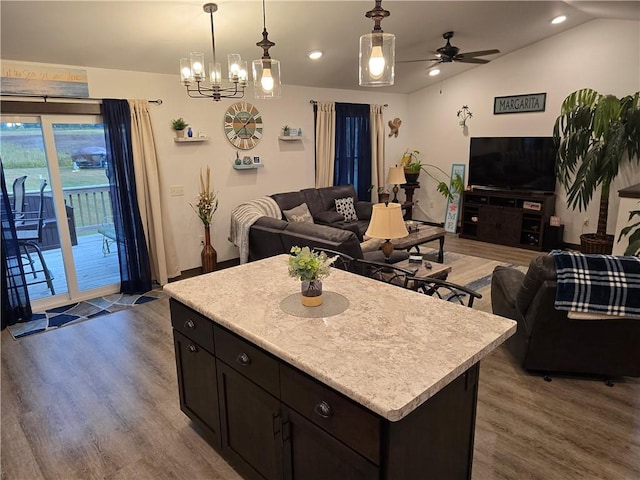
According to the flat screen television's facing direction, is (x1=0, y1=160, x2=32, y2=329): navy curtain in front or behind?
in front

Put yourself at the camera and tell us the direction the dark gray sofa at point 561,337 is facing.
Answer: facing away from the viewer and to the left of the viewer

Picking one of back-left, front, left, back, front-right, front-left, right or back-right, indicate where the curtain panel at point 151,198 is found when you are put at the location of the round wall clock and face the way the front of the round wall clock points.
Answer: right

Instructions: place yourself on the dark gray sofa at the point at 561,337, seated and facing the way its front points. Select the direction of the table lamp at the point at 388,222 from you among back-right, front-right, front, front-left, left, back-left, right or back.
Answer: front-left

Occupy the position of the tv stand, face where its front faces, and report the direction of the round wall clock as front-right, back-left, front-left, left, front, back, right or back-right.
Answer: front

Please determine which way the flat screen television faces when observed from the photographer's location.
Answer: facing the viewer and to the left of the viewer

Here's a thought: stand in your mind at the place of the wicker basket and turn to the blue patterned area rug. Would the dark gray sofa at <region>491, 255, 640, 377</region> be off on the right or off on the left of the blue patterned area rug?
left

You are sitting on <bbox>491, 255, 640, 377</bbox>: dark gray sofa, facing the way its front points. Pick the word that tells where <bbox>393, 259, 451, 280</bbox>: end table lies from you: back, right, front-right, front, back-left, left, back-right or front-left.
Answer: front

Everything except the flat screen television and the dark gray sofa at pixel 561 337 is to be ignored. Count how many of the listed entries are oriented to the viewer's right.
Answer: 0

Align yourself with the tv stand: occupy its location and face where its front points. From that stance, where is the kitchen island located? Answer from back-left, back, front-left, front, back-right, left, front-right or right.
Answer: front-left

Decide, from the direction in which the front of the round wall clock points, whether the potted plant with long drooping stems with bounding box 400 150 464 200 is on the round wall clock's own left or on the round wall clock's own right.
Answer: on the round wall clock's own left

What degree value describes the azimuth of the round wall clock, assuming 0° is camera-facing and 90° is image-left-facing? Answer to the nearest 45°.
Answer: approximately 315°

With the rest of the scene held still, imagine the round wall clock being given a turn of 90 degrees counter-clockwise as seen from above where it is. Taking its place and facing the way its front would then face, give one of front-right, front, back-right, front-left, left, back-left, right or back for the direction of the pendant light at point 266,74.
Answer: back-right

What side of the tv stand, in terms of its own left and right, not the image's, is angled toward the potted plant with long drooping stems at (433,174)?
right

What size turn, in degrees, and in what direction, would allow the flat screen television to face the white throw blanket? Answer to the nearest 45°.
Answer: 0° — it already faces it

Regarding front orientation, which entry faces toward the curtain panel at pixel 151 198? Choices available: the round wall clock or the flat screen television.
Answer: the flat screen television

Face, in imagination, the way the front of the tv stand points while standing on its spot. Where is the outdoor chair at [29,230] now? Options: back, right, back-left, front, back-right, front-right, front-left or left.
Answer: front

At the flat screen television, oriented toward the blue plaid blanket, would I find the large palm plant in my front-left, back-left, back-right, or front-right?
front-left

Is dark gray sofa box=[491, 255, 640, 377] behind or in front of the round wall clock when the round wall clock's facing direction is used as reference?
in front
